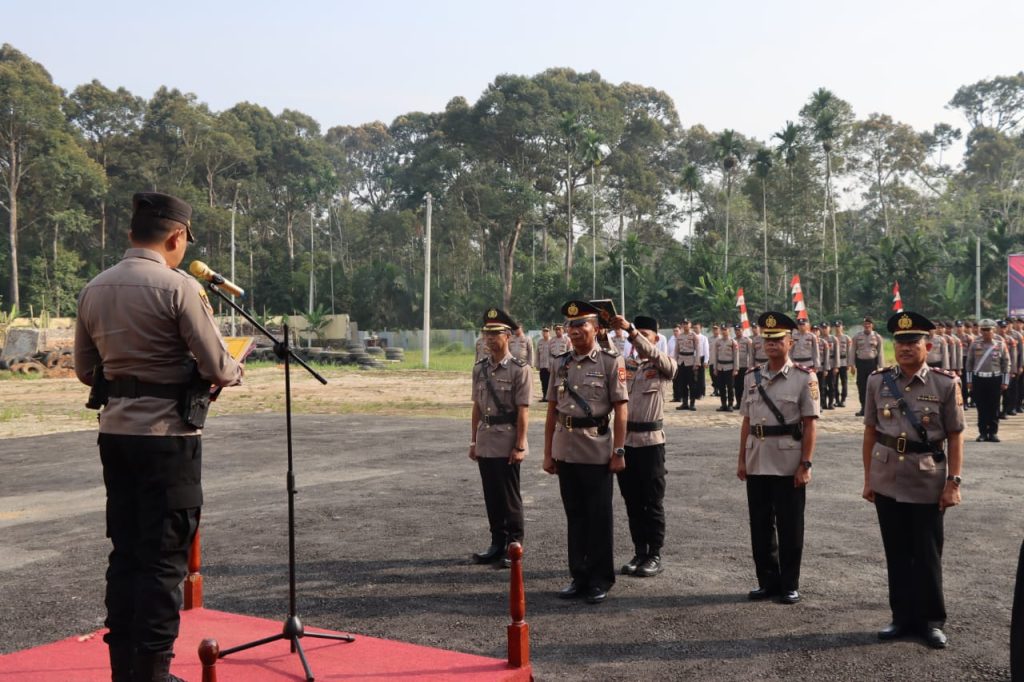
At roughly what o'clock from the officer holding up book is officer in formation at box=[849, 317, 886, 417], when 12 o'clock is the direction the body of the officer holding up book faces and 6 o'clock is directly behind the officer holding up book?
The officer in formation is roughly at 5 o'clock from the officer holding up book.

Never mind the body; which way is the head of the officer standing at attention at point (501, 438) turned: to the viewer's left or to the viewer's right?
to the viewer's left

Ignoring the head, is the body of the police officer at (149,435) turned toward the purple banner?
yes

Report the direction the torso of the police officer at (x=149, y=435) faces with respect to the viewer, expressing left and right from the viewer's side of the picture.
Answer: facing away from the viewer and to the right of the viewer

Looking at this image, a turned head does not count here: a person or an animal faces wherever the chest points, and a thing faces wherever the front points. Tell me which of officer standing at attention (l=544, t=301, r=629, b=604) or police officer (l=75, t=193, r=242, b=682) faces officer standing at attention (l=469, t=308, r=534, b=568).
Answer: the police officer

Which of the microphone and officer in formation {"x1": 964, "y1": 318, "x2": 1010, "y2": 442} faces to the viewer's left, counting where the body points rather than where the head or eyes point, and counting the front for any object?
the microphone

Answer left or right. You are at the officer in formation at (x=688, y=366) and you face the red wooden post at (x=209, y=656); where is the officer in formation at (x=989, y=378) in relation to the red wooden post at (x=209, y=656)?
left

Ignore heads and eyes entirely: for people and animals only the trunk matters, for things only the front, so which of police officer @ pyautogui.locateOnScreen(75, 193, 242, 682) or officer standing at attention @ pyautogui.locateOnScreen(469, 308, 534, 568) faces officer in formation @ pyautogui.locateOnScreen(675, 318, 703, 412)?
the police officer

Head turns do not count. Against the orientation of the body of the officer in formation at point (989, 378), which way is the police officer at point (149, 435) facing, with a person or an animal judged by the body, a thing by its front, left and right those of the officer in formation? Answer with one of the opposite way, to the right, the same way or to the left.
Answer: the opposite way

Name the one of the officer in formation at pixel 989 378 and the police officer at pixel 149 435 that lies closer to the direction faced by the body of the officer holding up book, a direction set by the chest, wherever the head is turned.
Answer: the police officer

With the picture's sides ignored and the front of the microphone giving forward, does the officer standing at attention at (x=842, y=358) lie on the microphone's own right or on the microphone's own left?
on the microphone's own right

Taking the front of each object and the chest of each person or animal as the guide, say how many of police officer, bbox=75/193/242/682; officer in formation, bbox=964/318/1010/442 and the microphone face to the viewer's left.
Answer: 1

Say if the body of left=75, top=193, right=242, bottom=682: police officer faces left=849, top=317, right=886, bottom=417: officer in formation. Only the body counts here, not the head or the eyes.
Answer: yes

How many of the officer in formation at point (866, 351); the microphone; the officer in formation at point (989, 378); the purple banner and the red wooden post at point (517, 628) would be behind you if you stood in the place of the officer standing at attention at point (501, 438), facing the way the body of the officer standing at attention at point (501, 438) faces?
3

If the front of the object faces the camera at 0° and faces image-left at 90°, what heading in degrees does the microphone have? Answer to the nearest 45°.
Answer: approximately 90°

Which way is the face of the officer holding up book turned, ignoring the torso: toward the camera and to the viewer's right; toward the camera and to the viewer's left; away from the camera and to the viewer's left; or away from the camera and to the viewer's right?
toward the camera and to the viewer's left

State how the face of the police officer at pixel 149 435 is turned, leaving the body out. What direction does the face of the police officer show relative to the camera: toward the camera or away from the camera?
away from the camera

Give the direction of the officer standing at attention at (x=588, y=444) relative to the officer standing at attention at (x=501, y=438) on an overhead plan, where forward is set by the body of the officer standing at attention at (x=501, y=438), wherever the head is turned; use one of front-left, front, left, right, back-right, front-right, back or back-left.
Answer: left

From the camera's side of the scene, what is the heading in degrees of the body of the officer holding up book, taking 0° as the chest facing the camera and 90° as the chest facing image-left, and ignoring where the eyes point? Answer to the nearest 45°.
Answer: approximately 45°
